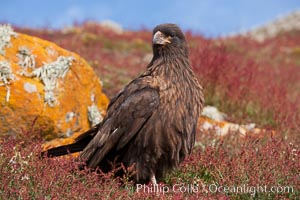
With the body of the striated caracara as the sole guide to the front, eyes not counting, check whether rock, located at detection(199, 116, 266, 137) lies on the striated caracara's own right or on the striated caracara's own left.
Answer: on the striated caracara's own left

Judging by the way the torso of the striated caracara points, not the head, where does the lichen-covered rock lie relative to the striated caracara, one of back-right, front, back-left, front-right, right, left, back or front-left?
back

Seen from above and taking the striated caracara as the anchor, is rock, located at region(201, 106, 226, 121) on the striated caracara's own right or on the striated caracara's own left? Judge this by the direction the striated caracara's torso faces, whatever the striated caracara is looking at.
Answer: on the striated caracara's own left

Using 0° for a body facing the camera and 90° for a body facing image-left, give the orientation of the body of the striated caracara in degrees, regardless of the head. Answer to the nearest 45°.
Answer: approximately 315°
